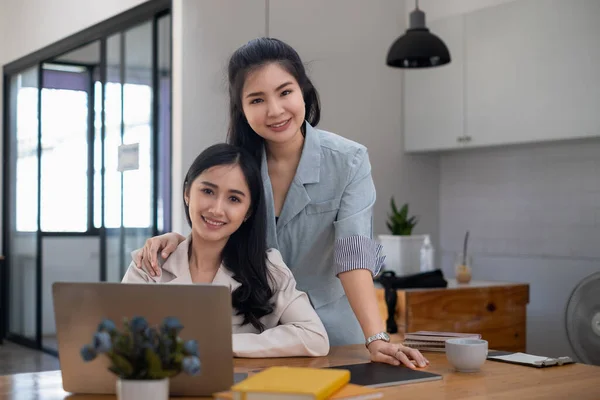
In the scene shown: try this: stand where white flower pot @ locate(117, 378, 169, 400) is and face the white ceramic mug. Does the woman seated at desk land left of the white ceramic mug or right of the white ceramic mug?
left

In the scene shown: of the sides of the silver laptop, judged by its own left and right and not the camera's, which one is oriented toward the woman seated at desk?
front

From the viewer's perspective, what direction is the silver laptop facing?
away from the camera

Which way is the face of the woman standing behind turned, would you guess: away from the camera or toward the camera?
toward the camera

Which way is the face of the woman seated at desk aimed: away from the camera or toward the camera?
toward the camera

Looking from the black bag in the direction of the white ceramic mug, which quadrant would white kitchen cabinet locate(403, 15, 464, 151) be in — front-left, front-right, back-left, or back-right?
back-left

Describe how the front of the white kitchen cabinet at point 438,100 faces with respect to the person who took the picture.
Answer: facing the viewer and to the left of the viewer

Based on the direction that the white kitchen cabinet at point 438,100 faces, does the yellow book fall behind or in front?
in front

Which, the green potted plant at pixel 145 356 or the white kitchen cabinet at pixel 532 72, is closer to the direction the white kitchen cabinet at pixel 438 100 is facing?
the green potted plant

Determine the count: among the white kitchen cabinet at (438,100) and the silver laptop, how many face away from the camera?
1

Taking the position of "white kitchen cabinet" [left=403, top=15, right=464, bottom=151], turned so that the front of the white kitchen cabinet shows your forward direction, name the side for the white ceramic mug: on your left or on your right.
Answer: on your left

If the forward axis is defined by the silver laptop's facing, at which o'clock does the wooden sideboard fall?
The wooden sideboard is roughly at 1 o'clock from the silver laptop.

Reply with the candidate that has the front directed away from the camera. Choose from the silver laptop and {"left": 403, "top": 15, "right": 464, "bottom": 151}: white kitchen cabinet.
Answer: the silver laptop

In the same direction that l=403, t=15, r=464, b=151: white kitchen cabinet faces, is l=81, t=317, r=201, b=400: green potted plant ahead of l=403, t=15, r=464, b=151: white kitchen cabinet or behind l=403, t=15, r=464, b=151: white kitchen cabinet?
ahead

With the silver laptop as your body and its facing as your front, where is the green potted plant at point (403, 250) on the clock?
The green potted plant is roughly at 1 o'clock from the silver laptop.

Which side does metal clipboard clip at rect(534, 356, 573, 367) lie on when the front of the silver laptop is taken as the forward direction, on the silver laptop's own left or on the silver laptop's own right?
on the silver laptop's own right
